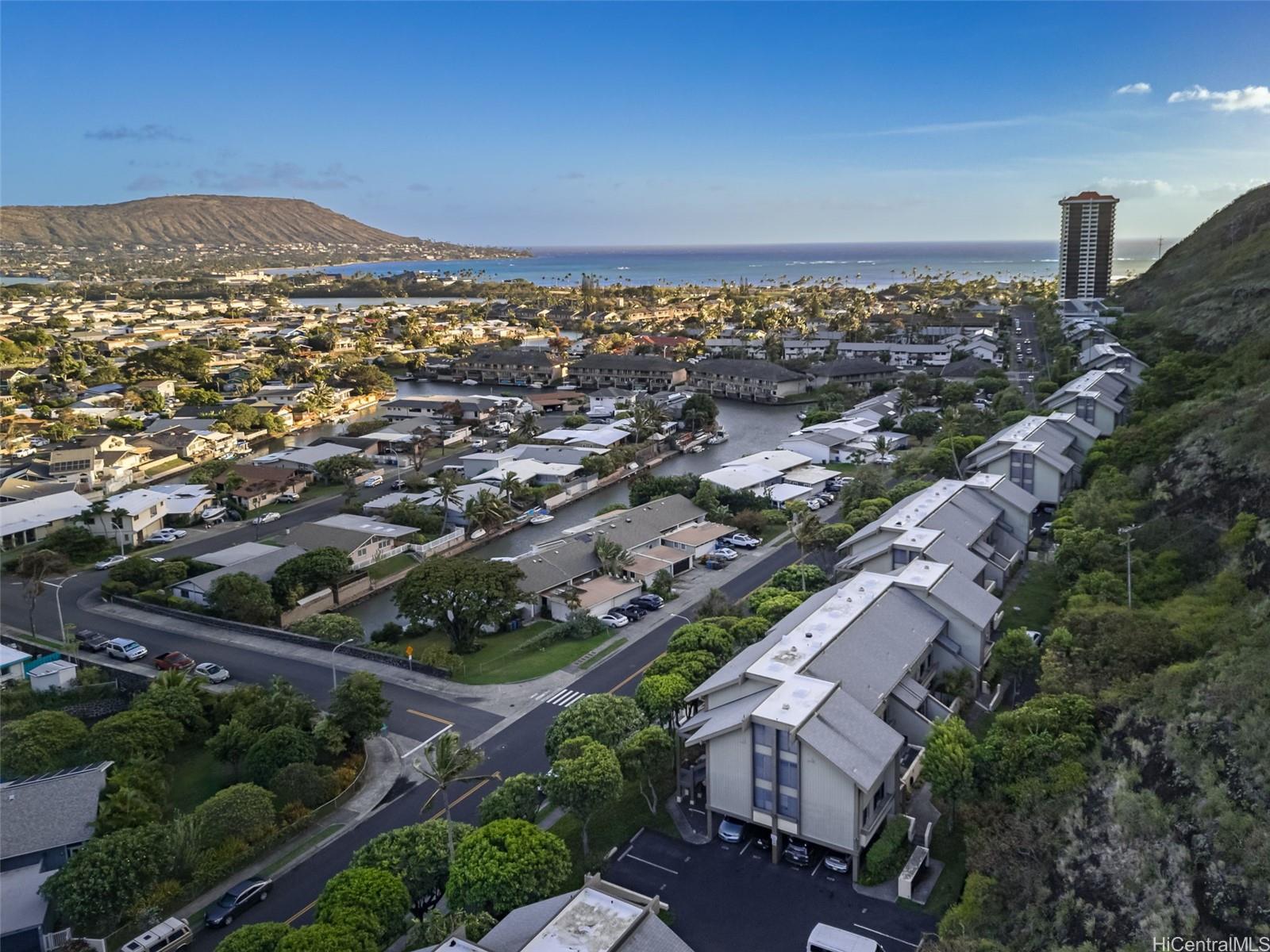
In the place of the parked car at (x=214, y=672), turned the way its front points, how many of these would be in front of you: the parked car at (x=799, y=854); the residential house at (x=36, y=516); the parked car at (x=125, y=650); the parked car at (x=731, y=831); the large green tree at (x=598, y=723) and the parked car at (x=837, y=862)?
4

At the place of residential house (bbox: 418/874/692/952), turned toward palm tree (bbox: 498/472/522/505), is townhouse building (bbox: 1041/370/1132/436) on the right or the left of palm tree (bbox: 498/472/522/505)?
right

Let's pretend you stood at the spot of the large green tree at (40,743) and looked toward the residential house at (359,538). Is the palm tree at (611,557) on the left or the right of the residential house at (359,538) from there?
right

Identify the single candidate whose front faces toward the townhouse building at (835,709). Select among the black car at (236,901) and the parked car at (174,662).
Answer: the parked car
